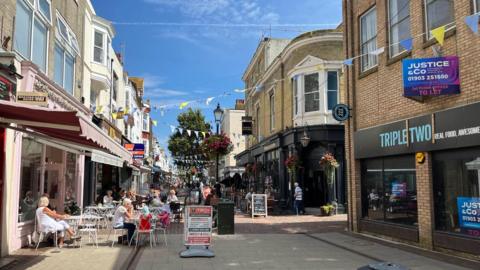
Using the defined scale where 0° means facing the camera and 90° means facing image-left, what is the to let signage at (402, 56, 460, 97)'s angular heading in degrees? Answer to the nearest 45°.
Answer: approximately 0°

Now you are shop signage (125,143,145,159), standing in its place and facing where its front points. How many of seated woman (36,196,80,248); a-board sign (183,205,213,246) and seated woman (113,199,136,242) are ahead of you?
3

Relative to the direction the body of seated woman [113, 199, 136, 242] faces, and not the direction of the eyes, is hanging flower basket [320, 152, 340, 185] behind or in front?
in front

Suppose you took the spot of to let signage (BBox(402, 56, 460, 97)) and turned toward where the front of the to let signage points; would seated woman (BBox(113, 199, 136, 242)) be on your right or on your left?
on your right

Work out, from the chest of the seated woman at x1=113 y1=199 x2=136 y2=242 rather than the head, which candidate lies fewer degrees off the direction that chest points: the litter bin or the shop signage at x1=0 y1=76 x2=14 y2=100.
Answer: the litter bin

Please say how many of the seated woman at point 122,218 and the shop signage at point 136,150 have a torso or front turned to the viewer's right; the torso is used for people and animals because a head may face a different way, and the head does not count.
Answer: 1

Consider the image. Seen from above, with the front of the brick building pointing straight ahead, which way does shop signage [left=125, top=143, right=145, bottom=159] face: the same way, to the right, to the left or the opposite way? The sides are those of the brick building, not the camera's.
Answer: to the left

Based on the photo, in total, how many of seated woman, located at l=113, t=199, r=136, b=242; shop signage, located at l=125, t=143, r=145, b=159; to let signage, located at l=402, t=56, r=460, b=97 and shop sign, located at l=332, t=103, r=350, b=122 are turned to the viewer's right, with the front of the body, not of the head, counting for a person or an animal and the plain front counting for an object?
1

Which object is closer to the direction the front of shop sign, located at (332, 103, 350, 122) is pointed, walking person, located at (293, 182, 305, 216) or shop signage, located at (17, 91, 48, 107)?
the shop signage

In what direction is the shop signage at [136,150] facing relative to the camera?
toward the camera

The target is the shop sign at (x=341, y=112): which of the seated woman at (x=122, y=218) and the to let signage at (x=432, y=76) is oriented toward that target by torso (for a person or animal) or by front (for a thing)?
the seated woman

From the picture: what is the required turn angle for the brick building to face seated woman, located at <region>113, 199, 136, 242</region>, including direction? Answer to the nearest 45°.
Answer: approximately 45° to its right

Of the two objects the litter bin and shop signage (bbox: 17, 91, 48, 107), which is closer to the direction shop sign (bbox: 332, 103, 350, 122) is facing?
the shop signage
